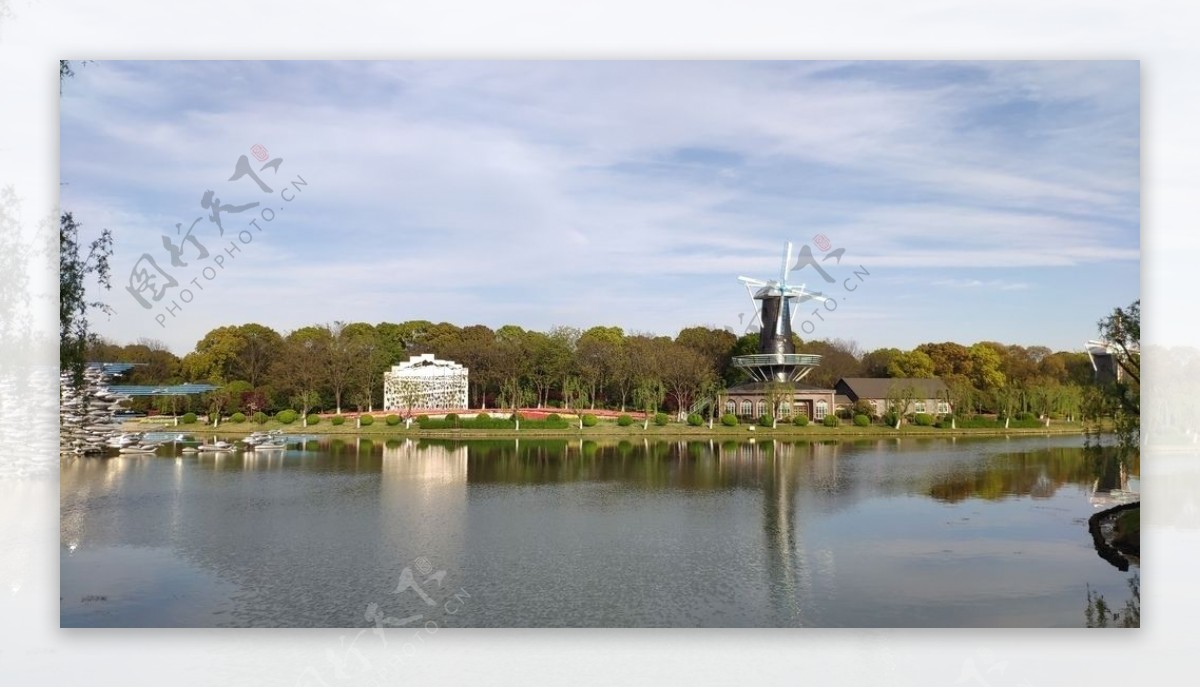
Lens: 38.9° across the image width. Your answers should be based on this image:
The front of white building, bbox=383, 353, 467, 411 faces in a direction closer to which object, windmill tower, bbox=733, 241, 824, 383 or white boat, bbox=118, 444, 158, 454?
the white boat

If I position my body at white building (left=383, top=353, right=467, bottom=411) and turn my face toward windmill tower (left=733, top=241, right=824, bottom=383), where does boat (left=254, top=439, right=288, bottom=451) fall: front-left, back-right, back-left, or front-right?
back-right

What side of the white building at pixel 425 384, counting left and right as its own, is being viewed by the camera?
front

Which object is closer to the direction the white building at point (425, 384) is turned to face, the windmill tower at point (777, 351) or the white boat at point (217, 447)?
the white boat

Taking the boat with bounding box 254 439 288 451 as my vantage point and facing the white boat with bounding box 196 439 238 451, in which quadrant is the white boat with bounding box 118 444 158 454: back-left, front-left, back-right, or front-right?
front-left

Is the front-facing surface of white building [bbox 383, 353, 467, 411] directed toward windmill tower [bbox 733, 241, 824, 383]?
no

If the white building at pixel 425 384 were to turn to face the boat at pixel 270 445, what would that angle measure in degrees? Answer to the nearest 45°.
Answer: approximately 45° to its right

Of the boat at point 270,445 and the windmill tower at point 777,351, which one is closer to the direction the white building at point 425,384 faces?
the boat
